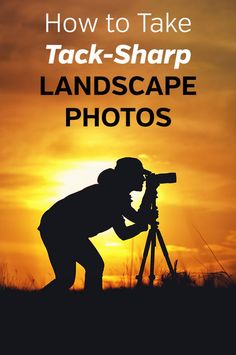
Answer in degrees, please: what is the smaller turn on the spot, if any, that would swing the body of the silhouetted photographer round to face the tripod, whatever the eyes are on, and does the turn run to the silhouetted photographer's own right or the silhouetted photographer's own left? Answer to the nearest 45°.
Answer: approximately 45° to the silhouetted photographer's own left

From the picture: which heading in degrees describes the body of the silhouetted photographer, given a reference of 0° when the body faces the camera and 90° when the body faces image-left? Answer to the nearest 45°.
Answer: approximately 270°

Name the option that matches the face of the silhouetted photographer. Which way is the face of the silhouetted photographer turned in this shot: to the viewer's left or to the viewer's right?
to the viewer's right
